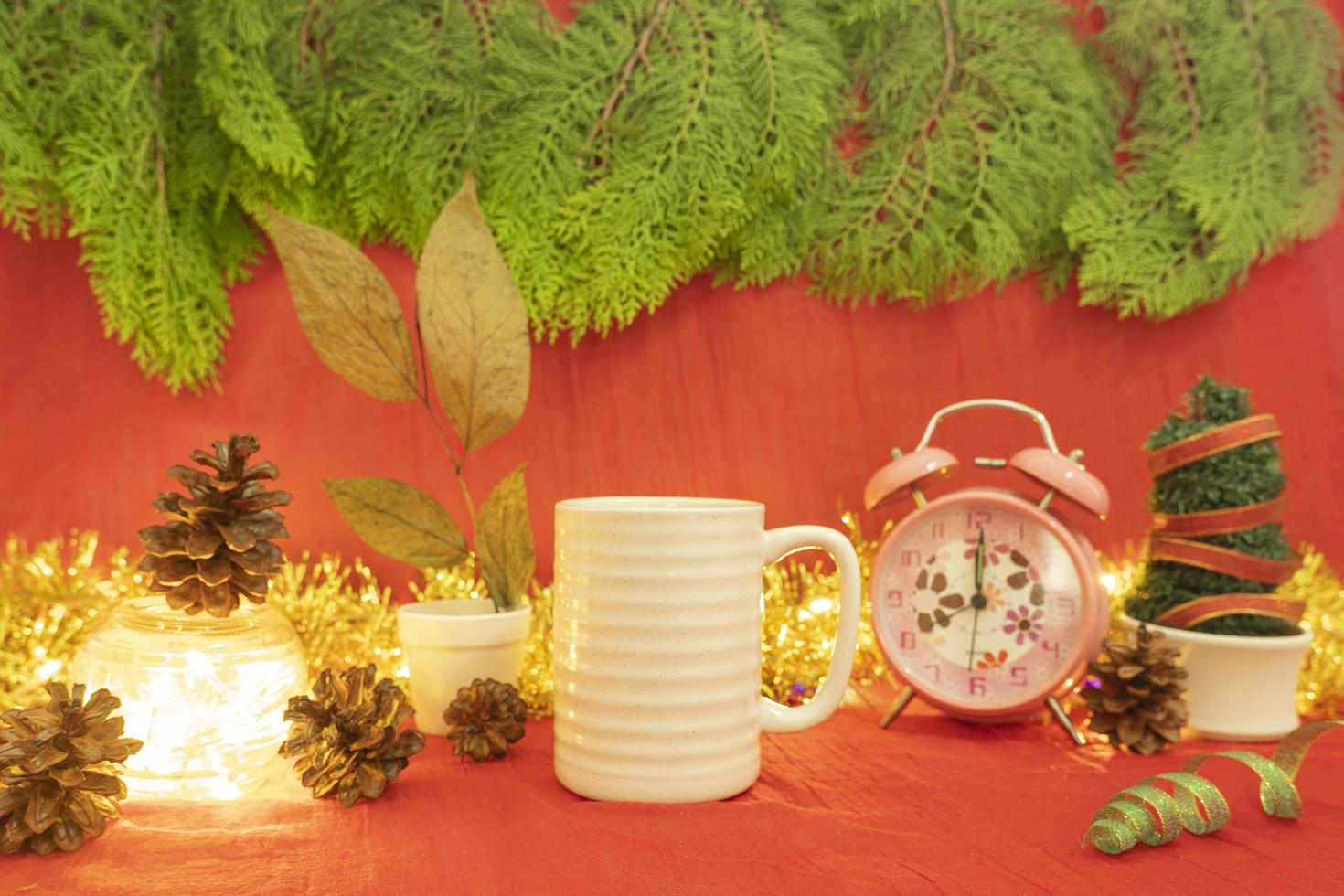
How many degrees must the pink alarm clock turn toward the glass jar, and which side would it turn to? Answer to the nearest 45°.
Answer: approximately 45° to its right

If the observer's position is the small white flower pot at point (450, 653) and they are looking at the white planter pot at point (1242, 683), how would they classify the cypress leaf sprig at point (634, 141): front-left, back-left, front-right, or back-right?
front-left

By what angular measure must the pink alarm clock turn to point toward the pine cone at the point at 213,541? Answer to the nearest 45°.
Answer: approximately 45° to its right

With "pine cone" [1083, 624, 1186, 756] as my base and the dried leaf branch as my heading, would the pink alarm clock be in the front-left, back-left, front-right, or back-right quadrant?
front-right

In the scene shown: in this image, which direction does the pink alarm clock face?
toward the camera

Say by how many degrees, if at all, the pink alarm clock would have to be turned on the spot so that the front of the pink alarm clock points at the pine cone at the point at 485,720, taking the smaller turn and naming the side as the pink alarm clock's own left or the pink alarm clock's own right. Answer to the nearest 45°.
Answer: approximately 45° to the pink alarm clock's own right

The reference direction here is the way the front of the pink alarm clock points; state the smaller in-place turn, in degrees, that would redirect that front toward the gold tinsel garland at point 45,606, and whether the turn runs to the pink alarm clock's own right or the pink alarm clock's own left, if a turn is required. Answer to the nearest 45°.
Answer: approximately 90° to the pink alarm clock's own right

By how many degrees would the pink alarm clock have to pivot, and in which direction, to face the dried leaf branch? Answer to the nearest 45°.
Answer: approximately 45° to its right

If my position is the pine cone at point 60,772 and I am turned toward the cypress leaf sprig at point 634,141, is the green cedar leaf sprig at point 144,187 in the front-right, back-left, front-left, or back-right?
front-left
